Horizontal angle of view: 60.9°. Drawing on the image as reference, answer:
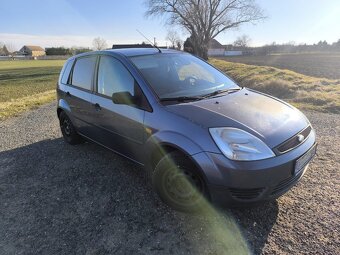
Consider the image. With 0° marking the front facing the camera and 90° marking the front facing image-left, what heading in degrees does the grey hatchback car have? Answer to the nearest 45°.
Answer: approximately 315°
